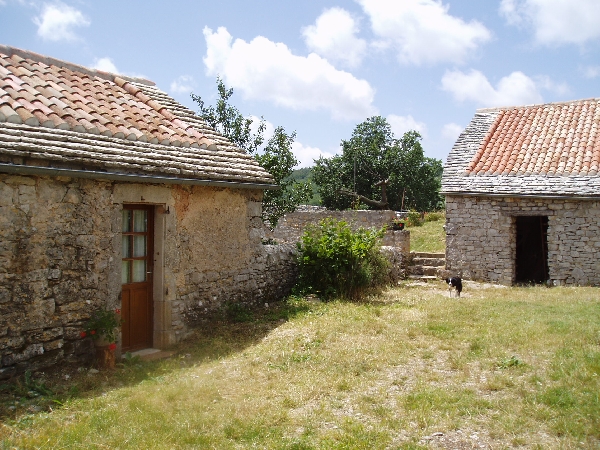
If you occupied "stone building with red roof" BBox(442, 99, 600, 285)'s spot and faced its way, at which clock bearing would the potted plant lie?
The potted plant is roughly at 1 o'clock from the stone building with red roof.

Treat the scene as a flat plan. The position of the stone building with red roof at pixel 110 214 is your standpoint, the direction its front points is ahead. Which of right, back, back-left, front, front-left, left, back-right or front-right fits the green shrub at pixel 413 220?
left

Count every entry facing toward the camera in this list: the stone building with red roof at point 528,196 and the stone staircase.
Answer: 2

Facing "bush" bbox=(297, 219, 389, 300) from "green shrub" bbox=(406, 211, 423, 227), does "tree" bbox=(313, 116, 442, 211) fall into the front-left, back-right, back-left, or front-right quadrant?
back-right

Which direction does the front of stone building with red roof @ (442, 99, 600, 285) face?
toward the camera

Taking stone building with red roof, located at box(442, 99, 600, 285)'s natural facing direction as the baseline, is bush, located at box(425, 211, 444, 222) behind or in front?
behind

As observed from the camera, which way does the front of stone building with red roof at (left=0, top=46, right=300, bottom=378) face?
facing the viewer and to the right of the viewer

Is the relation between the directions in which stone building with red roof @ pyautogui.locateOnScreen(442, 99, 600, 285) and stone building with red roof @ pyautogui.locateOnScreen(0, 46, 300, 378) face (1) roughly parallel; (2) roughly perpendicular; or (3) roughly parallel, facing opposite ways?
roughly perpendicular

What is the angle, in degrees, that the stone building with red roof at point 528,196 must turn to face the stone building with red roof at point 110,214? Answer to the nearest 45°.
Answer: approximately 45° to its right

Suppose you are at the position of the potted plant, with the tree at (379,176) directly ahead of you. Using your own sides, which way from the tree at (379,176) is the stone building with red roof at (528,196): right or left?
right

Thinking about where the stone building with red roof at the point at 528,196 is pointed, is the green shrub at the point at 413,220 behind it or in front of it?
behind

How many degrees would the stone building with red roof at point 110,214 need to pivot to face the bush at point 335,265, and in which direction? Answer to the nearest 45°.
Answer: approximately 90° to its left

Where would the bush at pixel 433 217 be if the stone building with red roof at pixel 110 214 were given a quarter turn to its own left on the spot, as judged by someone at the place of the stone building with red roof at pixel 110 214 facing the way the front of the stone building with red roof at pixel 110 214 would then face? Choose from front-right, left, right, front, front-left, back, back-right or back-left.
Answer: front

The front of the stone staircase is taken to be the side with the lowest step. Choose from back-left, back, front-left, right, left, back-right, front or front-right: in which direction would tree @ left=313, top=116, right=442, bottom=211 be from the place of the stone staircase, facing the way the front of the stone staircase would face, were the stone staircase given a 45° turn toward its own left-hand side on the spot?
back-left

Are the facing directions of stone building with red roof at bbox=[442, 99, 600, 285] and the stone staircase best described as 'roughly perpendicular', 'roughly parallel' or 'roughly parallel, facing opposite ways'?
roughly parallel
